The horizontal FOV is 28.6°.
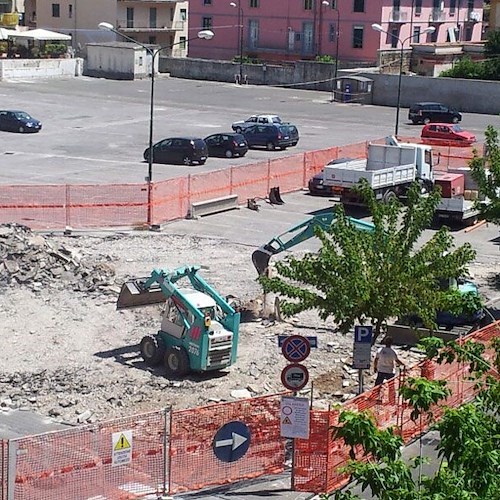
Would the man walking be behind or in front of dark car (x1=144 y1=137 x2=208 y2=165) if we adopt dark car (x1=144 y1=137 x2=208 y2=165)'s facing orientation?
behind

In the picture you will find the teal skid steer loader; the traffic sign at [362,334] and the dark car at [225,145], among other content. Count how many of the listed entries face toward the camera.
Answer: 1

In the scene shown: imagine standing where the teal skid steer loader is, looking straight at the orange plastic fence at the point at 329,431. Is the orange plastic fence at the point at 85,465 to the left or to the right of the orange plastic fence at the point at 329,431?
right

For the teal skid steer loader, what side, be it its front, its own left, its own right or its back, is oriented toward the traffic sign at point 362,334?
back

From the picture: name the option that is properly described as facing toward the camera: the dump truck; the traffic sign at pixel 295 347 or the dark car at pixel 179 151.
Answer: the traffic sign

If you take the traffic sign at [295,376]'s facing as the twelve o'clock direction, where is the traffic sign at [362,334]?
the traffic sign at [362,334] is roughly at 7 o'clock from the traffic sign at [295,376].

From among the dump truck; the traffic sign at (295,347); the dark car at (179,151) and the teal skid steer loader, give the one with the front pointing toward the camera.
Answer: the traffic sign

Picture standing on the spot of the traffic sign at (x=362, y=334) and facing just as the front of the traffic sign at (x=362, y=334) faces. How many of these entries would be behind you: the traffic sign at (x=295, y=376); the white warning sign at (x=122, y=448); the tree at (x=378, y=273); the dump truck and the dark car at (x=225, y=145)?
3

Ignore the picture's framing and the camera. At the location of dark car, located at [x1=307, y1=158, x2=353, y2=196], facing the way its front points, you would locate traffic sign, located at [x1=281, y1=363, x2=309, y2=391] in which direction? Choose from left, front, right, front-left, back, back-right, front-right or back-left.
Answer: front-left

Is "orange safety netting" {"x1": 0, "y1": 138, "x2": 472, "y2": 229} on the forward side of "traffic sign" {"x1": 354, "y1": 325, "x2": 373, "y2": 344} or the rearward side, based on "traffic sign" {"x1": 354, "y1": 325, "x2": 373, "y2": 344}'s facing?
on the rearward side

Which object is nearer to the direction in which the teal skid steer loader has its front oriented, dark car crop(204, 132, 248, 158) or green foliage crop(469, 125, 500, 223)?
the dark car

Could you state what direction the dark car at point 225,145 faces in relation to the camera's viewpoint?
facing away from the viewer and to the left of the viewer

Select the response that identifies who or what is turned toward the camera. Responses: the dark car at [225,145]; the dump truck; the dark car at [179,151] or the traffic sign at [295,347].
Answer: the traffic sign
